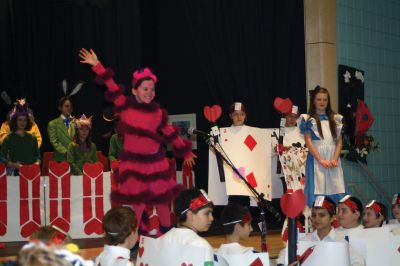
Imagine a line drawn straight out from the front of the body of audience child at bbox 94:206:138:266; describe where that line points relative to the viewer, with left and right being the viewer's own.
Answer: facing away from the viewer and to the right of the viewer

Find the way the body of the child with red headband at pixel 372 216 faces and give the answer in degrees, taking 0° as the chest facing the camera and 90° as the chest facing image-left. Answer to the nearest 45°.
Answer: approximately 45°

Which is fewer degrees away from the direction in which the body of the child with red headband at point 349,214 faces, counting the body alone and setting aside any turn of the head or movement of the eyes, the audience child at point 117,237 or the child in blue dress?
the audience child
